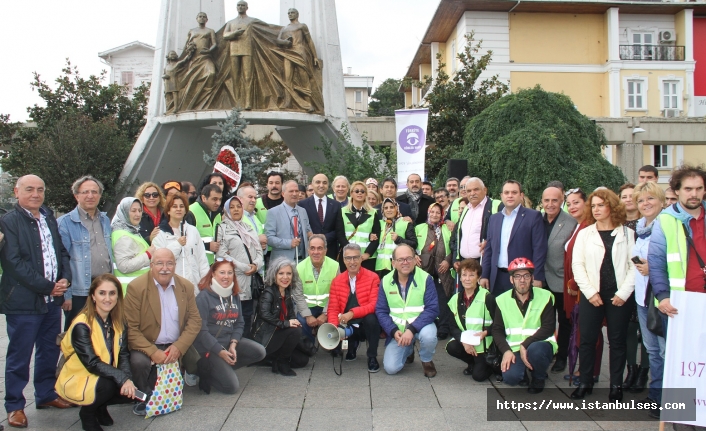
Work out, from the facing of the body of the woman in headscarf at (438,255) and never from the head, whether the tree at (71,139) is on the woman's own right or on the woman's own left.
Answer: on the woman's own right

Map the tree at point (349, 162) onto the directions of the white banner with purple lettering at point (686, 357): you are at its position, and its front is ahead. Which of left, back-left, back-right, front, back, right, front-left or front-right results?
back-right

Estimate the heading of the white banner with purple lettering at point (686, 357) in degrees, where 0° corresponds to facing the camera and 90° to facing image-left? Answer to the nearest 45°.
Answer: approximately 0°

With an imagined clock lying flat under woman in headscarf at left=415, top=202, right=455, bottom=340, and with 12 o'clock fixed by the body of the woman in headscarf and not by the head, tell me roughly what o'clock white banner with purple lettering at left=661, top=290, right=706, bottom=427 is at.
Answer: The white banner with purple lettering is roughly at 11 o'clock from the woman in headscarf.

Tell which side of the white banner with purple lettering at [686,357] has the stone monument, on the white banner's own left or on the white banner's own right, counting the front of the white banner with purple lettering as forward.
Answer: on the white banner's own right

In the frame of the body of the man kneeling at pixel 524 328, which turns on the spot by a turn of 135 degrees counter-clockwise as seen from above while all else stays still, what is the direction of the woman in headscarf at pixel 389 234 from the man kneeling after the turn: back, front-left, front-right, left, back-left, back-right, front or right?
left

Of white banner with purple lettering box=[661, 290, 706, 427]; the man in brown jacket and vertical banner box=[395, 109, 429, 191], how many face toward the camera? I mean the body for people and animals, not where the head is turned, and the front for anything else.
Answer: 3

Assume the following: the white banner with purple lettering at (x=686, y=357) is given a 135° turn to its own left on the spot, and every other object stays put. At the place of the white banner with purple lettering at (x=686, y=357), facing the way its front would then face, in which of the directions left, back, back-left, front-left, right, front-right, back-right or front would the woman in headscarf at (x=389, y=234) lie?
left

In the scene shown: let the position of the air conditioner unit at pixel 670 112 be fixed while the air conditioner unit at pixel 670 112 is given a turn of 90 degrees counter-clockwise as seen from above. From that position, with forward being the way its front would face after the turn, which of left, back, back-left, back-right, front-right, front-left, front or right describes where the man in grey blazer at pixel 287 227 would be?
right

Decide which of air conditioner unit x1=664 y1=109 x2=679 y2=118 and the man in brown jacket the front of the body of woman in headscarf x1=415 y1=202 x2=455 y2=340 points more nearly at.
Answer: the man in brown jacket

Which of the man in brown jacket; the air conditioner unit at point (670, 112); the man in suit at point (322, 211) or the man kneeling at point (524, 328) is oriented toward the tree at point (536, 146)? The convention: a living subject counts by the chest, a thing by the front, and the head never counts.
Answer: the air conditioner unit

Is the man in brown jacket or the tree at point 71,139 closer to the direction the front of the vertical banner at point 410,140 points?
the man in brown jacket
